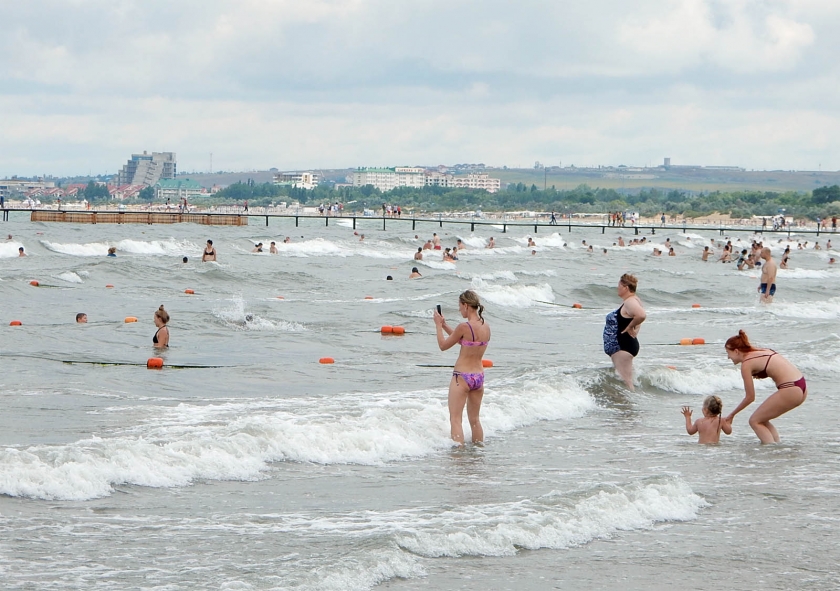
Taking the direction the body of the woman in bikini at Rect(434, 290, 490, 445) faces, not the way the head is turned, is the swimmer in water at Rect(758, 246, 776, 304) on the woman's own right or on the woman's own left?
on the woman's own right

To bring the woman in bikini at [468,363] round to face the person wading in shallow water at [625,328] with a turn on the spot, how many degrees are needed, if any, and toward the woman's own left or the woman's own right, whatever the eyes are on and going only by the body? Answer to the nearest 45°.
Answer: approximately 90° to the woman's own right

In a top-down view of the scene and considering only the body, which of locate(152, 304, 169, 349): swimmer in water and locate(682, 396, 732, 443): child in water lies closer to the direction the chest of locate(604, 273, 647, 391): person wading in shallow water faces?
the swimmer in water

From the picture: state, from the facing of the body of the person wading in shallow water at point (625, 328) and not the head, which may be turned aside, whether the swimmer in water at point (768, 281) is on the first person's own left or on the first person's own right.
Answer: on the first person's own right

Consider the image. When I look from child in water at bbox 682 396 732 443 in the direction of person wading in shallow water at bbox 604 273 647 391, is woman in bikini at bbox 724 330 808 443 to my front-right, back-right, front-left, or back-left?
back-right

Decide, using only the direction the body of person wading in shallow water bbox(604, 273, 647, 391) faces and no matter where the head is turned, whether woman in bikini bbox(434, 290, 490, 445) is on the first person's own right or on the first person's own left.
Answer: on the first person's own left

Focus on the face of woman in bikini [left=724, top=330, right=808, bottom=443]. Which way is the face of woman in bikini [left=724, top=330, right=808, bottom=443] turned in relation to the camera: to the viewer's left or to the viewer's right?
to the viewer's left

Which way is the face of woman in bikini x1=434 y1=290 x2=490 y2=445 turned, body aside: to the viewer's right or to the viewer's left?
to the viewer's left

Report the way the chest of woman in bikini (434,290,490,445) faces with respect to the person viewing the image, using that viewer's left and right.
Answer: facing away from the viewer and to the left of the viewer

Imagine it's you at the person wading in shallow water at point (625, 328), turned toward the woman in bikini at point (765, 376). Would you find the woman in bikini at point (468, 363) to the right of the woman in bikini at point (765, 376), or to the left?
right
